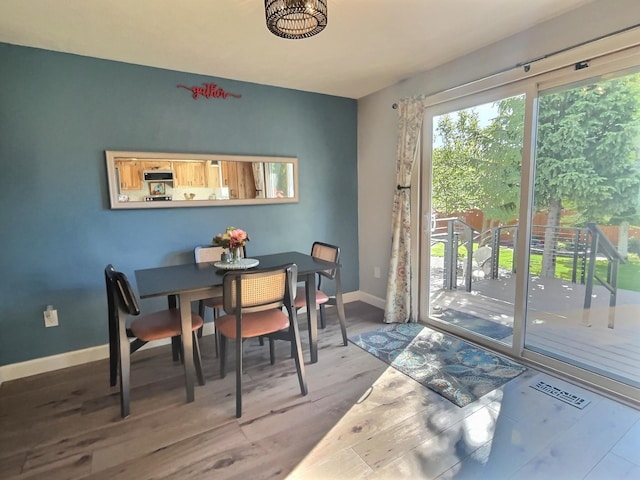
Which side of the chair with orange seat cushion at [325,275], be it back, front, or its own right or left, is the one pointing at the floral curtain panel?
back

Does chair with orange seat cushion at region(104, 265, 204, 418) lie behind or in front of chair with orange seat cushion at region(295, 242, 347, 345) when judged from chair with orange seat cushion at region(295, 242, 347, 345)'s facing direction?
in front

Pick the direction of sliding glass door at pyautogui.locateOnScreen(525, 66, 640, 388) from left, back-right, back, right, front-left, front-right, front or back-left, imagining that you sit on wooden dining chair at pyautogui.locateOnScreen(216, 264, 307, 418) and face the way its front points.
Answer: back-right

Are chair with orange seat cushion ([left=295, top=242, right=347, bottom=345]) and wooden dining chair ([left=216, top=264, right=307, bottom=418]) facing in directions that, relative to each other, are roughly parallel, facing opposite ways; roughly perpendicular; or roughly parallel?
roughly perpendicular

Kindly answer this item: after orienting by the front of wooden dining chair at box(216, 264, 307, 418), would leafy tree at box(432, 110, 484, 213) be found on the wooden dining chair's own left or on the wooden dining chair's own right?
on the wooden dining chair's own right

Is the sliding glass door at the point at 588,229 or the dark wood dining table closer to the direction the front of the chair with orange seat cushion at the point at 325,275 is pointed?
the dark wood dining table

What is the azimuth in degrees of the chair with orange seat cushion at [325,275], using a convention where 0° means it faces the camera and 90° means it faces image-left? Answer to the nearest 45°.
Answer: approximately 45°

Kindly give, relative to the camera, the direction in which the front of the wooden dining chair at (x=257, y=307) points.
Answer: facing away from the viewer and to the left of the viewer

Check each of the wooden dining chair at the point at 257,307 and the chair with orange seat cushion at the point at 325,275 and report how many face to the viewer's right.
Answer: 0

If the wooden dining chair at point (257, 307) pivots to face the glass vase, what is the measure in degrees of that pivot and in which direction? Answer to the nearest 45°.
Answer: approximately 45° to its right

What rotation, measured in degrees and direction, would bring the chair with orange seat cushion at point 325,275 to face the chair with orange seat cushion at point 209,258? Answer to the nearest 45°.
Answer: approximately 45° to its right
